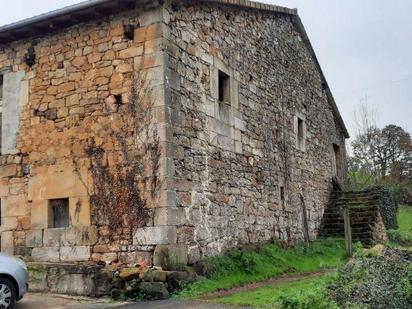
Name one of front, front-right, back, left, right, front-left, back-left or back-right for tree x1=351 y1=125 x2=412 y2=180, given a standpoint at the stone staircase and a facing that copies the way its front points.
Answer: back

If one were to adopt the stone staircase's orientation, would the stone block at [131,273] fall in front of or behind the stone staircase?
in front

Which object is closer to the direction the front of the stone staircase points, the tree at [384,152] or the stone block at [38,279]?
the stone block

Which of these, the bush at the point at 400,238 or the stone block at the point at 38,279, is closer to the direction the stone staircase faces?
the stone block

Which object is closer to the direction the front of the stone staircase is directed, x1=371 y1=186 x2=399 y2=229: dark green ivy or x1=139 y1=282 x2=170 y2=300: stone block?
the stone block

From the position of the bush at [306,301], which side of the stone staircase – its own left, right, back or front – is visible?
front

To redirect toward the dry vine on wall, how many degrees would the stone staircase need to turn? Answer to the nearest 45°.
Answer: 0° — it already faces it

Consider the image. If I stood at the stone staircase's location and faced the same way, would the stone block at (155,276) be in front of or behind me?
in front

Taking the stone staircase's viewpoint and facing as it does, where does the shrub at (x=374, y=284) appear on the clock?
The shrub is roughly at 12 o'clock from the stone staircase.

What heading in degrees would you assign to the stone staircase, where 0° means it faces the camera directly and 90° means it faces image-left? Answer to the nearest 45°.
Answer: approximately 0°
